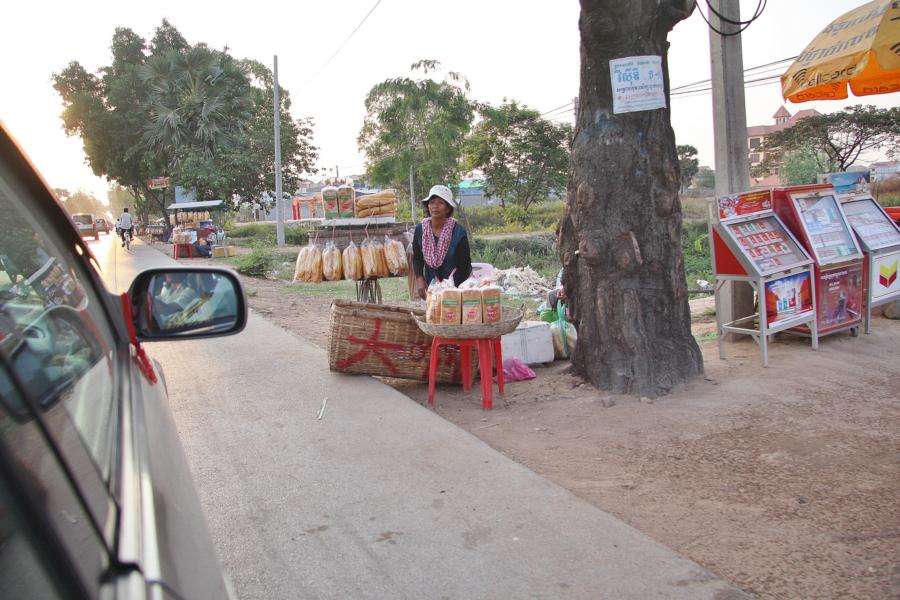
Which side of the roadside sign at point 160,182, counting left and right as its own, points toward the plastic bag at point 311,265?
front

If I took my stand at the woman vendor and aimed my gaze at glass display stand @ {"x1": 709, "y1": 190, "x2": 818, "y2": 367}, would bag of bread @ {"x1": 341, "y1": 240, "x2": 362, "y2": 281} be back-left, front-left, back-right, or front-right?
back-left

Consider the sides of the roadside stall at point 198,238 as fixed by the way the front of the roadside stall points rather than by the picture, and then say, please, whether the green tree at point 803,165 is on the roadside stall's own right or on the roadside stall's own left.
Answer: on the roadside stall's own left

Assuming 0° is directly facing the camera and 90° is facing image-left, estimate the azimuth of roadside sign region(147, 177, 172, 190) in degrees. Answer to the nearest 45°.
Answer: approximately 0°

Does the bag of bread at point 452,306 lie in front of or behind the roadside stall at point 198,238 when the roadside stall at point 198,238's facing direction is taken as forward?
in front

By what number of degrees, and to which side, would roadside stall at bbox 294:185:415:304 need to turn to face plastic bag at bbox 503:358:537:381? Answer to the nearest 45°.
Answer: approximately 45° to its left

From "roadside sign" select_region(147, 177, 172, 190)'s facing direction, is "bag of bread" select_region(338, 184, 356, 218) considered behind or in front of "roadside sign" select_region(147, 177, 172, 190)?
in front
